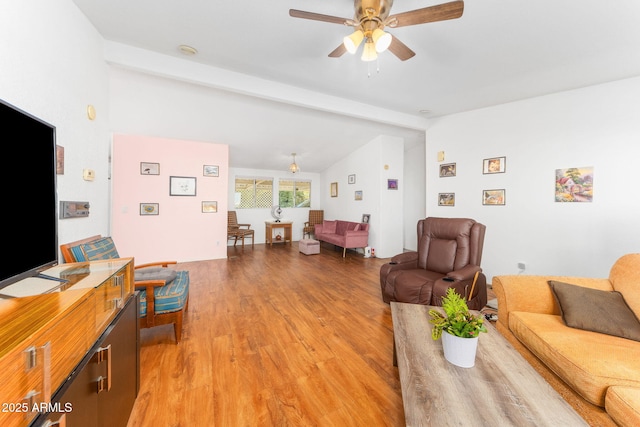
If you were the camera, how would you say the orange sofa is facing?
facing the viewer and to the left of the viewer

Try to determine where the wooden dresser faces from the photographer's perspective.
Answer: facing the viewer and to the right of the viewer

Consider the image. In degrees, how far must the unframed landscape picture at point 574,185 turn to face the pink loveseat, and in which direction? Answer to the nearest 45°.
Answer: approximately 90° to its right

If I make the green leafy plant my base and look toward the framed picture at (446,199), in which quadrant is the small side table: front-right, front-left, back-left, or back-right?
front-left

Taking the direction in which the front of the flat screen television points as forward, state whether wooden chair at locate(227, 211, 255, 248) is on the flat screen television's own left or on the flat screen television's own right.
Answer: on the flat screen television's own left

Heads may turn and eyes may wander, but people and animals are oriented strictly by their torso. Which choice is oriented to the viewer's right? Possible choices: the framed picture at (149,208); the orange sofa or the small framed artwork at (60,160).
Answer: the small framed artwork

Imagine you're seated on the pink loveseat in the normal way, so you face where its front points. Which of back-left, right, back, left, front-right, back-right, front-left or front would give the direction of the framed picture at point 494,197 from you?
left

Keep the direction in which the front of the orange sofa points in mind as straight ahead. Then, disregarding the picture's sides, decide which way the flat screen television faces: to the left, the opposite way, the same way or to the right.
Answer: the opposite way

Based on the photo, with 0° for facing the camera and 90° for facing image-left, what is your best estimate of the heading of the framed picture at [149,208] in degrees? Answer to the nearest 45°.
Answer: approximately 0°

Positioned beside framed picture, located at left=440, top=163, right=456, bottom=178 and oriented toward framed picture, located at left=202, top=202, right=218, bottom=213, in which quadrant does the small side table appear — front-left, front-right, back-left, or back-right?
front-right

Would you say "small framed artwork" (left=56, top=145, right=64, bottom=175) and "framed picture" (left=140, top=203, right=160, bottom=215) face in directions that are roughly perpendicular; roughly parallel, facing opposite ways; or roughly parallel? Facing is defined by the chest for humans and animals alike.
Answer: roughly perpendicular

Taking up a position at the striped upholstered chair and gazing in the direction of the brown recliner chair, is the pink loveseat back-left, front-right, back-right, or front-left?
front-left

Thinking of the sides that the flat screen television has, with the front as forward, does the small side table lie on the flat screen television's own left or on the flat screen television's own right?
on the flat screen television's own left

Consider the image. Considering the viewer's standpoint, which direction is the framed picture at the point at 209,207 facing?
facing the viewer

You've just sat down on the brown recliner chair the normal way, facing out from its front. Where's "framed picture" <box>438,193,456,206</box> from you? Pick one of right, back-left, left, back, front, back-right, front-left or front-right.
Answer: back-right

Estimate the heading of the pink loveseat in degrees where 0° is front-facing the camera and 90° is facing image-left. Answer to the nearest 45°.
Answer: approximately 45°

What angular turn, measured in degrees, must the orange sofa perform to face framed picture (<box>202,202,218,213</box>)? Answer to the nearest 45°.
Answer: approximately 45° to its right

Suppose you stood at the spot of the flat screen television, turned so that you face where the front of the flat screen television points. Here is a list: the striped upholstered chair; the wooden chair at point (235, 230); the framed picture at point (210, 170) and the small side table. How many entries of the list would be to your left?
4

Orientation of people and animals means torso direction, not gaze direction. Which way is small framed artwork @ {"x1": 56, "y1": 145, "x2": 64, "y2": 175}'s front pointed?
to the viewer's right
